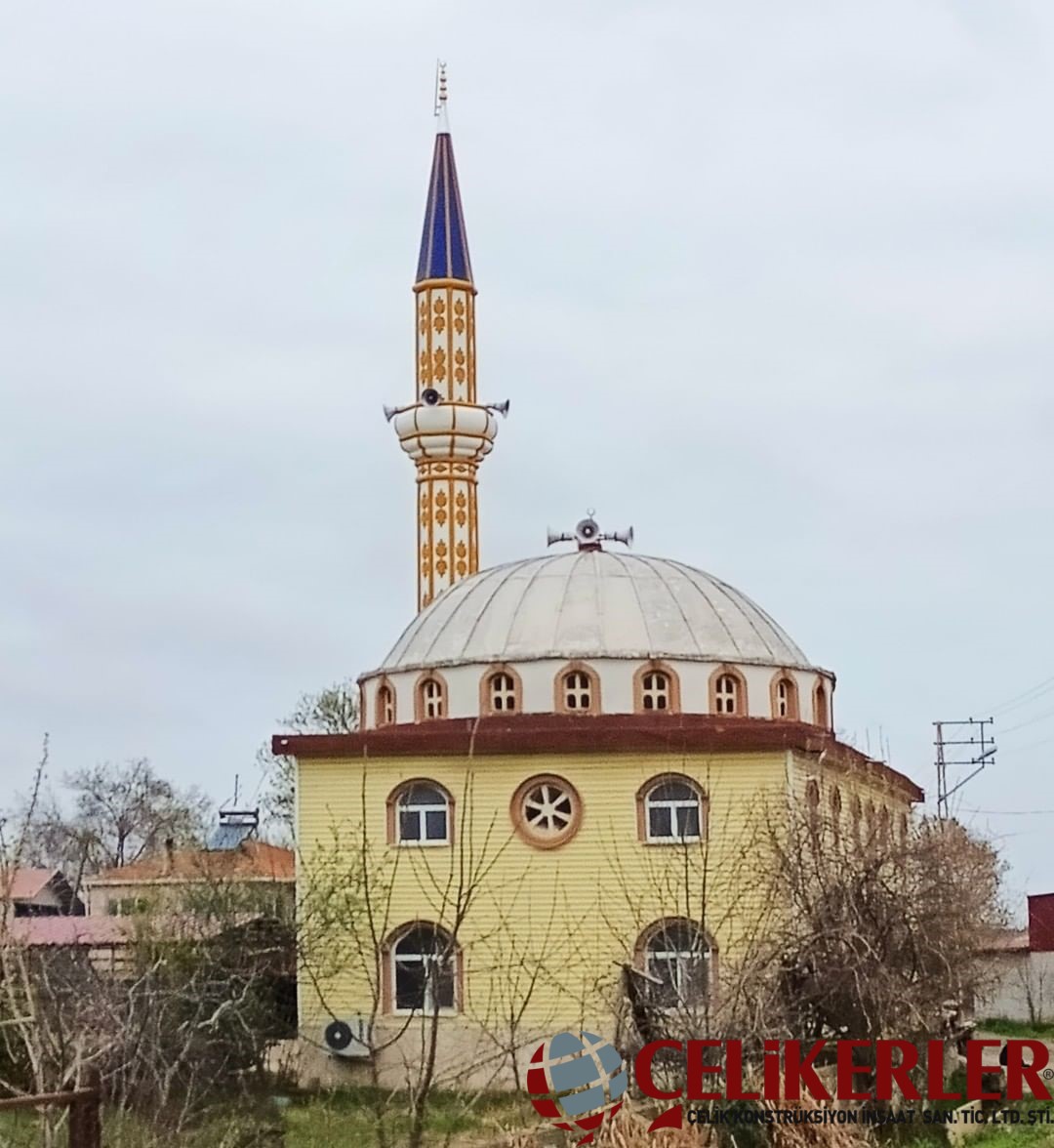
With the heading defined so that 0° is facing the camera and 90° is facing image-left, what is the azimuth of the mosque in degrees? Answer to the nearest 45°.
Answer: approximately 180°

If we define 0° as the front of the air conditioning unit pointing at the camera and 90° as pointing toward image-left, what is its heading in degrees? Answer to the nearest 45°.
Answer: approximately 0°
